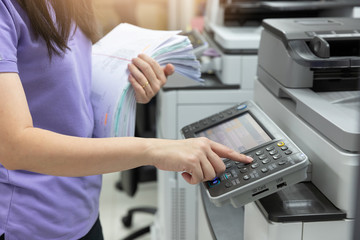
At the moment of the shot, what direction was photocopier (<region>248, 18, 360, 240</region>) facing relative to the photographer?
facing the viewer and to the left of the viewer

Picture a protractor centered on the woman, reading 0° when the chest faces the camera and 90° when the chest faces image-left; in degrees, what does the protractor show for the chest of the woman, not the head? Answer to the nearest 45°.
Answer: approximately 315°

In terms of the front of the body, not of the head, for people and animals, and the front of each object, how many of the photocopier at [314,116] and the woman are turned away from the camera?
0

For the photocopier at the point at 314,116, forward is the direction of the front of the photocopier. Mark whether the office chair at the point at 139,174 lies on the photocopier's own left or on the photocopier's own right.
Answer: on the photocopier's own right
